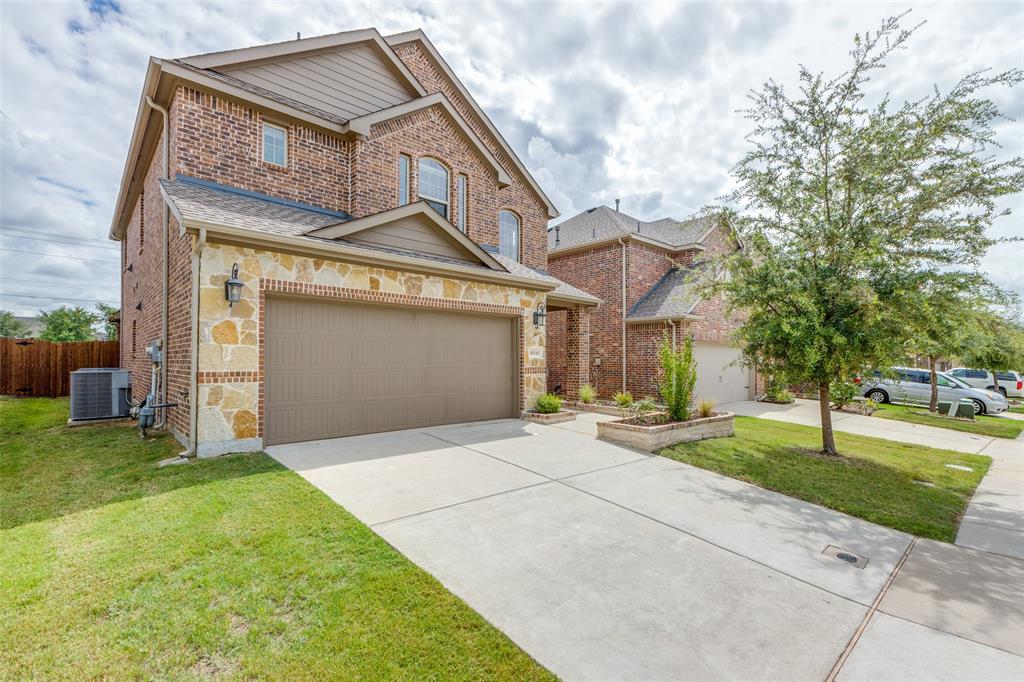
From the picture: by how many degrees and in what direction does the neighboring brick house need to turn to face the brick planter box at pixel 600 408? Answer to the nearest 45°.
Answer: approximately 45° to its right

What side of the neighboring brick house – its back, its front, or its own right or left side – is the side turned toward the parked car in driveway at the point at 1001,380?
left

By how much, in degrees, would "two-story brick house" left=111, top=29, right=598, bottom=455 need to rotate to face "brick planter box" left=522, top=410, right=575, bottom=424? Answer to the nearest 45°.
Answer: approximately 45° to its left

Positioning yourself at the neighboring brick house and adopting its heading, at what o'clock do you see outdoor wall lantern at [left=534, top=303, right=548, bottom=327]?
The outdoor wall lantern is roughly at 2 o'clock from the neighboring brick house.

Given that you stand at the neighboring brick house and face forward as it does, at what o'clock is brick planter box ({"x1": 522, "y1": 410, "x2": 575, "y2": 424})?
The brick planter box is roughly at 2 o'clock from the neighboring brick house.

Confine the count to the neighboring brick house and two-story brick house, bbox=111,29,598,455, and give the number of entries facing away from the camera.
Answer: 0

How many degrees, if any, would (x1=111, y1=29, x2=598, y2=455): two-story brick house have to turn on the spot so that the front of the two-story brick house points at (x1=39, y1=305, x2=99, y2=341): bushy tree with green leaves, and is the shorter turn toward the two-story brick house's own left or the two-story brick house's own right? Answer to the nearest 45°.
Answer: approximately 180°

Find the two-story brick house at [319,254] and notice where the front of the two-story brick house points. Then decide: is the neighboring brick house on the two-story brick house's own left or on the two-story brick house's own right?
on the two-story brick house's own left

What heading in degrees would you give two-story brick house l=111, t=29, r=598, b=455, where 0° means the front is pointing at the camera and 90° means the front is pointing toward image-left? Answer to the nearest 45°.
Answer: approximately 315°
